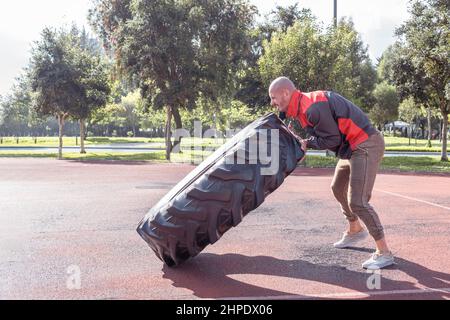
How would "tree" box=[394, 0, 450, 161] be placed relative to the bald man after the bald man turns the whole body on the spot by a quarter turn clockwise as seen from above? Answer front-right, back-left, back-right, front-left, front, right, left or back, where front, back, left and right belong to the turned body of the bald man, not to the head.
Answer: front

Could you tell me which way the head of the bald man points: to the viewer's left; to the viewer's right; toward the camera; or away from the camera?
to the viewer's left

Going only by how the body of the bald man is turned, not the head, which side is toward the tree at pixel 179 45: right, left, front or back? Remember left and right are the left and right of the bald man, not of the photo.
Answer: right

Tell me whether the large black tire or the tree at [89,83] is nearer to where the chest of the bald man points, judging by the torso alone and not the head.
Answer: the large black tire

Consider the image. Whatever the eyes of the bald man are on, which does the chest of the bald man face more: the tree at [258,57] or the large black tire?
the large black tire

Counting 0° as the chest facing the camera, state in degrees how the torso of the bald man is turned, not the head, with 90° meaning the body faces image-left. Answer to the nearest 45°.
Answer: approximately 90°

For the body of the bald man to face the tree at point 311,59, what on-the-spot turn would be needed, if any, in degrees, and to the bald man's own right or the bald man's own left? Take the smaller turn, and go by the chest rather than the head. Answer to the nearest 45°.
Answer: approximately 90° to the bald man's own right

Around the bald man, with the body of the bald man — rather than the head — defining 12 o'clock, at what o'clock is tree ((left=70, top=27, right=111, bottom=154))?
The tree is roughly at 2 o'clock from the bald man.

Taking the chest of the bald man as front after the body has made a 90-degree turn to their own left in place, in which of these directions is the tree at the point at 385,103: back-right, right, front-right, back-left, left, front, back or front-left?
back

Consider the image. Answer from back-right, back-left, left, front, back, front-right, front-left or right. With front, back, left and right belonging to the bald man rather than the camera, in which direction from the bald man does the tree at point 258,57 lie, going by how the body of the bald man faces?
right
